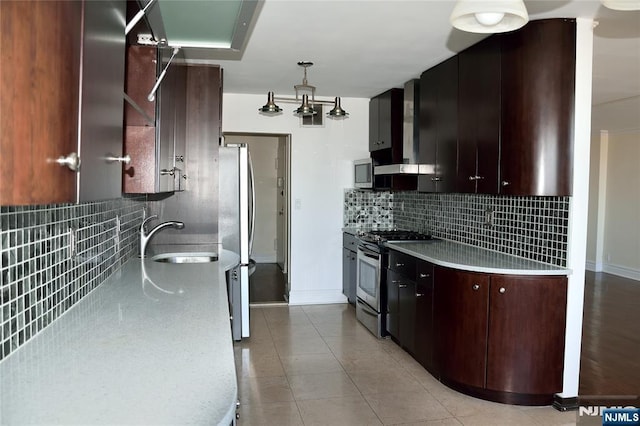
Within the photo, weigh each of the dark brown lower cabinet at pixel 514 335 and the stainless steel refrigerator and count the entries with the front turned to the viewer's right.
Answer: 1

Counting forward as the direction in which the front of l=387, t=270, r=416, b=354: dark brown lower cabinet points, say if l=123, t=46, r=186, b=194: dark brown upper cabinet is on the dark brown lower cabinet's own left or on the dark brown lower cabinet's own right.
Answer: on the dark brown lower cabinet's own left

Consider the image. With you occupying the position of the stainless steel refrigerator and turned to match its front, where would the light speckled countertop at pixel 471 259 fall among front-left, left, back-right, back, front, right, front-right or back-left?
front-right

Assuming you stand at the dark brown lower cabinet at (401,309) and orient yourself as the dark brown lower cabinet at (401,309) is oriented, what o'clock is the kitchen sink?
The kitchen sink is roughly at 11 o'clock from the dark brown lower cabinet.

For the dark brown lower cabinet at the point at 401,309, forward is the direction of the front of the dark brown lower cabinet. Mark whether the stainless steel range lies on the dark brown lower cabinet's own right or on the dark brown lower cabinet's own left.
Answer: on the dark brown lower cabinet's own right

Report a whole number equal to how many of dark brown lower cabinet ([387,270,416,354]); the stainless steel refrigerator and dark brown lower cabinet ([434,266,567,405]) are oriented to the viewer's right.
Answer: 1

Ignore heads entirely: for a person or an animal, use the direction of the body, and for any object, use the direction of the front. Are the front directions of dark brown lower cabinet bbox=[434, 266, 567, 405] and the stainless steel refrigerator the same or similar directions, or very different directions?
very different directions

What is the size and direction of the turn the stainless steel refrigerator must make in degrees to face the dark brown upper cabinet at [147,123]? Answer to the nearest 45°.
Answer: approximately 90° to its right

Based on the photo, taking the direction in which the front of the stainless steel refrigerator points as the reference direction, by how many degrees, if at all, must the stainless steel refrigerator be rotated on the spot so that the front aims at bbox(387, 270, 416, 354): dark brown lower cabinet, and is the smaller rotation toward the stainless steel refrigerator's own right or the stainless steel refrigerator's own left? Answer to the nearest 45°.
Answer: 0° — it already faces it

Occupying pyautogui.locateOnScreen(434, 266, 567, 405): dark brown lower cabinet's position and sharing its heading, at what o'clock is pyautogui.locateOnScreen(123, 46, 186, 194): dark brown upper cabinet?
The dark brown upper cabinet is roughly at 2 o'clock from the dark brown lower cabinet.

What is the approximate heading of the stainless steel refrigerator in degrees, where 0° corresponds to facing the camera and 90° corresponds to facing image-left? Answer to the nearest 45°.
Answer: approximately 270°

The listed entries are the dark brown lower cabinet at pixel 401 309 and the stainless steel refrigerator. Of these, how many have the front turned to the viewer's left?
1

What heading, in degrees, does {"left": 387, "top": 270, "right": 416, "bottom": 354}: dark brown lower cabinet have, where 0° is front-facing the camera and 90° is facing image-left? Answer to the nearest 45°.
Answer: approximately 90°

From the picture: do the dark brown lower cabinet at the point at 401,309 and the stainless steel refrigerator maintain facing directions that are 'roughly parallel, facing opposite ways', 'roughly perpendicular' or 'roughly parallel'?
roughly parallel, facing opposite ways

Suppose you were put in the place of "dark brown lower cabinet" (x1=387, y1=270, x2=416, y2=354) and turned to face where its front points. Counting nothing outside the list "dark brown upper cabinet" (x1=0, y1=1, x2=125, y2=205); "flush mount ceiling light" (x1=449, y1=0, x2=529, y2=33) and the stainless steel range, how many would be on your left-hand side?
2
